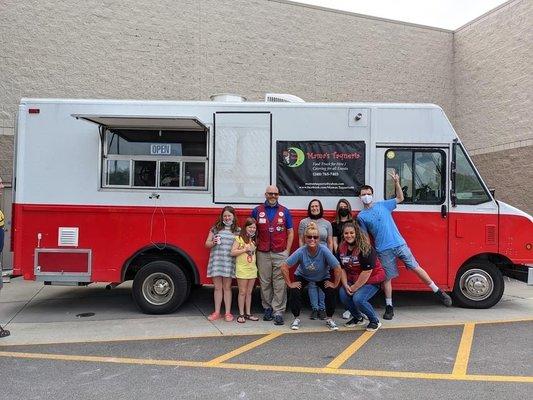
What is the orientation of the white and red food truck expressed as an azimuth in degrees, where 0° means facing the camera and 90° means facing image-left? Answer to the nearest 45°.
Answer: approximately 270°

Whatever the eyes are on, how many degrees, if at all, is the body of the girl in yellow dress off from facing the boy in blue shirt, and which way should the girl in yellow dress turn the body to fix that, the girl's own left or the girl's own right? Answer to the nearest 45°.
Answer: approximately 45° to the girl's own left

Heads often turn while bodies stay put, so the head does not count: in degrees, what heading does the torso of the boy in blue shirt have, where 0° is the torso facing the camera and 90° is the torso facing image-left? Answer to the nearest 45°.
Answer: approximately 0°

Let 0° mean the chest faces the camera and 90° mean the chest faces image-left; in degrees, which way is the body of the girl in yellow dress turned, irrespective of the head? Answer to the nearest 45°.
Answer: approximately 315°

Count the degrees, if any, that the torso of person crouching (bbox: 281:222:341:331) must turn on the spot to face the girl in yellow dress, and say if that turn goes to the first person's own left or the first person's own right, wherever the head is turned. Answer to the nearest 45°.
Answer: approximately 90° to the first person's own right

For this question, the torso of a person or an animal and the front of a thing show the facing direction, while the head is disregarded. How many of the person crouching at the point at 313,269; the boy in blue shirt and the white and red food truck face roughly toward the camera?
2

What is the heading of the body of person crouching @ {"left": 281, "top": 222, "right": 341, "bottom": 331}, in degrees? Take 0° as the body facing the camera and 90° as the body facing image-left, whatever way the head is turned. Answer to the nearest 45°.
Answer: approximately 0°
